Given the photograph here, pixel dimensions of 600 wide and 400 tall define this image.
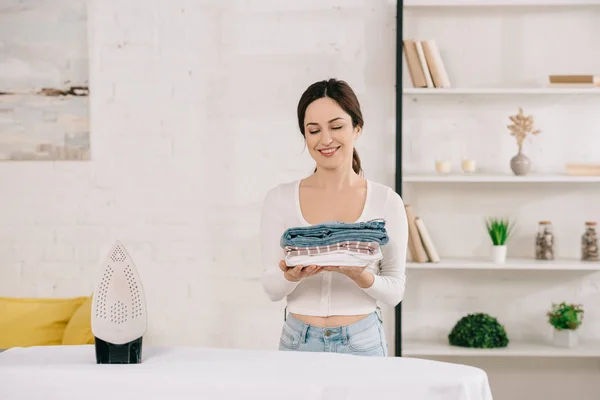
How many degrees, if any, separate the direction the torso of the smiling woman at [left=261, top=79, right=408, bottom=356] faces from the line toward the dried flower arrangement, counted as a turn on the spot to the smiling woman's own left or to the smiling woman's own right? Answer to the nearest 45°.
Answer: approximately 135° to the smiling woman's own left

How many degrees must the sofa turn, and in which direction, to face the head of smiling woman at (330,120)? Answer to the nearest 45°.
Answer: approximately 45° to its left

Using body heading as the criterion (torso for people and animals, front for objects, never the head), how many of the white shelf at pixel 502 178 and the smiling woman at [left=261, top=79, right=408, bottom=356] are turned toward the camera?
2

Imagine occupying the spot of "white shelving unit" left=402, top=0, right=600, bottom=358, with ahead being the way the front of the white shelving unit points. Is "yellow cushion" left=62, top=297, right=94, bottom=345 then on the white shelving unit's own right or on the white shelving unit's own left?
on the white shelving unit's own right

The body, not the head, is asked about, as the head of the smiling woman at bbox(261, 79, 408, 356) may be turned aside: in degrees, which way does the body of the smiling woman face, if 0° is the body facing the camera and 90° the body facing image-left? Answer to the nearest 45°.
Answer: approximately 0°

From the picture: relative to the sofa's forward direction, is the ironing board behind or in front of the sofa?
in front

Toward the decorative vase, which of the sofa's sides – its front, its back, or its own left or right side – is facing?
left
